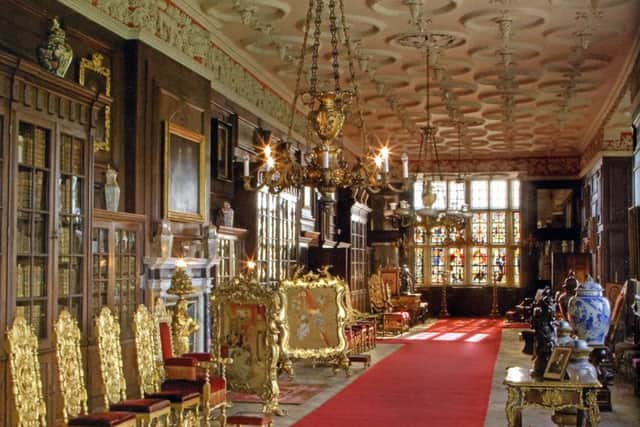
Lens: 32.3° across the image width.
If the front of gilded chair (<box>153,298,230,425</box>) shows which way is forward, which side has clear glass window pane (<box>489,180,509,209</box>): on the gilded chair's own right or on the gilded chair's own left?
on the gilded chair's own left

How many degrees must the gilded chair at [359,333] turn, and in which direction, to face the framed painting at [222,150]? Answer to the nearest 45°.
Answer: approximately 135° to its right

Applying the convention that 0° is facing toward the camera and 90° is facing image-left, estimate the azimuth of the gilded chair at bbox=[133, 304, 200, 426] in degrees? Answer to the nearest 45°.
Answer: approximately 315°

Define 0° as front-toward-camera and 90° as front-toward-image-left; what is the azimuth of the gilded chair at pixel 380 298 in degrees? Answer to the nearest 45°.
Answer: approximately 315°

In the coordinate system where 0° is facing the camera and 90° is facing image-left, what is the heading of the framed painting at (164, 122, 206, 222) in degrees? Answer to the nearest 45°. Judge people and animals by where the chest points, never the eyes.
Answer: approximately 315°

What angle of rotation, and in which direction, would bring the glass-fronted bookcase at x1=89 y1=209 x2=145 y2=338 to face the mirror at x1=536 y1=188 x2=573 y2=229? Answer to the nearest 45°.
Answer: approximately 90° to its left

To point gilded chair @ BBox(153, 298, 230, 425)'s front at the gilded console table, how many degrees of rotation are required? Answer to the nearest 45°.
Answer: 0° — it already faces it

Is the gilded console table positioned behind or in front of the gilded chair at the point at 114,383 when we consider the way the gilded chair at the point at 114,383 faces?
in front

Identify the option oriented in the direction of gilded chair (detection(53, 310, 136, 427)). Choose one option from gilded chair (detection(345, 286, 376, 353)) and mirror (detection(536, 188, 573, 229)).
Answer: the mirror

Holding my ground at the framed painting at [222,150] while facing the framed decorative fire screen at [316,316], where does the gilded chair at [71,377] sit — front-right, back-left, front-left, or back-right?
front-right

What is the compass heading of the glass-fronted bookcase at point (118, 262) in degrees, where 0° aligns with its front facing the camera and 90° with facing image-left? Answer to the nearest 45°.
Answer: approximately 315°

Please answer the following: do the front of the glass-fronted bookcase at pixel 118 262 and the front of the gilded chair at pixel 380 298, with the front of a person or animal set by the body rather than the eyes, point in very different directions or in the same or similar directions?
same or similar directions
